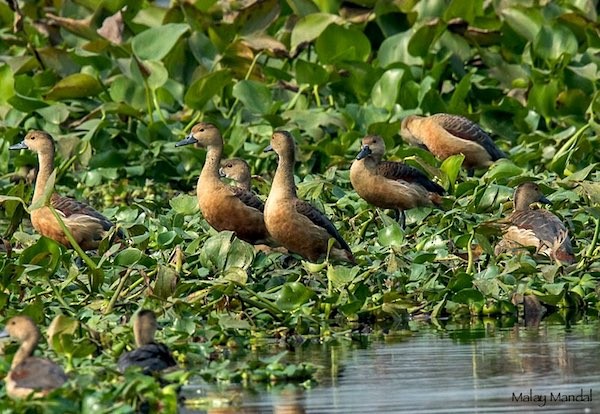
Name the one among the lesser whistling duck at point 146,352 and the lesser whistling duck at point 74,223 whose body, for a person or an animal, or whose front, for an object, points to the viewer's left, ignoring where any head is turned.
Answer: the lesser whistling duck at point 74,223

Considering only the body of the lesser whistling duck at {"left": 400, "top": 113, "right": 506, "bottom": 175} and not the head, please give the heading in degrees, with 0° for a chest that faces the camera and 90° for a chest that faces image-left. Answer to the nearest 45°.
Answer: approximately 90°

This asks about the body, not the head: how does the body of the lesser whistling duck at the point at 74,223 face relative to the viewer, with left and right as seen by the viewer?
facing to the left of the viewer

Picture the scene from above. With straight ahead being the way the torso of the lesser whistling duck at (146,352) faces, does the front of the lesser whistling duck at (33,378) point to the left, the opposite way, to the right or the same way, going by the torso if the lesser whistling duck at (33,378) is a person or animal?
to the left

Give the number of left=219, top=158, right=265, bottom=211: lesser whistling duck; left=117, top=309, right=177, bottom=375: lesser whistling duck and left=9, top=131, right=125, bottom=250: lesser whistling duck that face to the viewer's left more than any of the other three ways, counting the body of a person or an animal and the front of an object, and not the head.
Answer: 2

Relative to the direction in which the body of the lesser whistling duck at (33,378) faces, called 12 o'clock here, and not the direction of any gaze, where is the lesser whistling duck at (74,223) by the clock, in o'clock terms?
the lesser whistling duck at (74,223) is roughly at 3 o'clock from the lesser whistling duck at (33,378).

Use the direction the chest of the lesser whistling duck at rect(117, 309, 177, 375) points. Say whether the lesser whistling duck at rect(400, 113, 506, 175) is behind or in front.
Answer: in front

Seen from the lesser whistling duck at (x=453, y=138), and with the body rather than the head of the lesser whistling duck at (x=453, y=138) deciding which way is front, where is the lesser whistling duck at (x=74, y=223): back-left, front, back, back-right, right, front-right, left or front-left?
front-left

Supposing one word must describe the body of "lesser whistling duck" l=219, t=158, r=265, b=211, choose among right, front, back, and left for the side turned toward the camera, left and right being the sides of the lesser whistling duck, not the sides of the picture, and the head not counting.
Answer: left

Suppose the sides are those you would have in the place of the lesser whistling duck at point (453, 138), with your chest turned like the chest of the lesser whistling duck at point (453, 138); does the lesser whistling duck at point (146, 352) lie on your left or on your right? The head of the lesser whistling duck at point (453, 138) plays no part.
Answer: on your left

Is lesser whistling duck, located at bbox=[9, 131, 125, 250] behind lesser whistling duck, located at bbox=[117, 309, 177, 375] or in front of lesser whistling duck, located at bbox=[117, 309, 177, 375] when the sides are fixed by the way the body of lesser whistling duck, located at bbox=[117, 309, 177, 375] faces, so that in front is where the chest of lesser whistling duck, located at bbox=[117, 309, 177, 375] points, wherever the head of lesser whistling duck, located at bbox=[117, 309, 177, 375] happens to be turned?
in front

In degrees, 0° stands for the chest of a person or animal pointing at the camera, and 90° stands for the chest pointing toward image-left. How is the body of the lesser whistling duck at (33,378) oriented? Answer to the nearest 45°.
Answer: approximately 90°

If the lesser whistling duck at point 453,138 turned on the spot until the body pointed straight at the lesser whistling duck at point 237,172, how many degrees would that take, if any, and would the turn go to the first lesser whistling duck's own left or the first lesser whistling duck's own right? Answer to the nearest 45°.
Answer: approximately 45° to the first lesser whistling duck's own left
